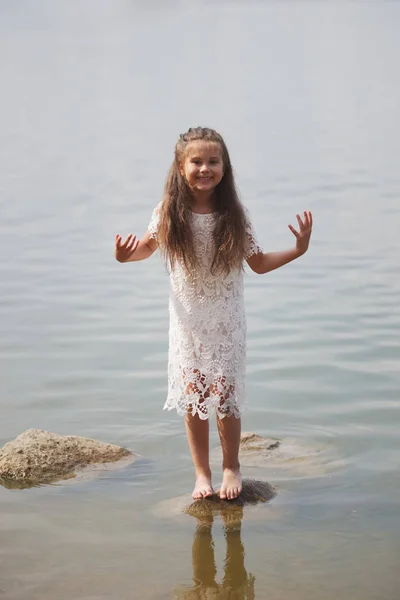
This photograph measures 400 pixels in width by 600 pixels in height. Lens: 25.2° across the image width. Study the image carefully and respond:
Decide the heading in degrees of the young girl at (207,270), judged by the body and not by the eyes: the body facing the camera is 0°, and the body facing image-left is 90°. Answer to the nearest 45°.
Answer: approximately 0°
